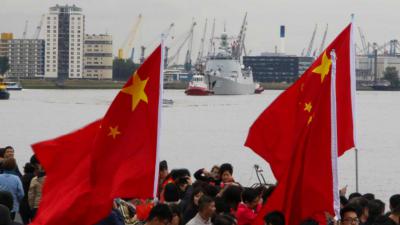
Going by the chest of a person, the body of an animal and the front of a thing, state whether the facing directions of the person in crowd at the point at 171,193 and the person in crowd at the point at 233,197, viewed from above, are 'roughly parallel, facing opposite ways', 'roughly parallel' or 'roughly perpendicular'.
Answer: roughly parallel

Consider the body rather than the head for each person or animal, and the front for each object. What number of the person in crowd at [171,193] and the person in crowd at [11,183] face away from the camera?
2

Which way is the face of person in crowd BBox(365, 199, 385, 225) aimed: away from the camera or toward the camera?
away from the camera

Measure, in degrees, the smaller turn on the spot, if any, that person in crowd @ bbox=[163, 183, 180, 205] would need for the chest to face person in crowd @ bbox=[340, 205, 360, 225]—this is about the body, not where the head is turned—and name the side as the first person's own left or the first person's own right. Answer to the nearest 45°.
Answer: approximately 135° to the first person's own right

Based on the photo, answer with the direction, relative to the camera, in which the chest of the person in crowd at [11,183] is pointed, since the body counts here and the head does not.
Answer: away from the camera

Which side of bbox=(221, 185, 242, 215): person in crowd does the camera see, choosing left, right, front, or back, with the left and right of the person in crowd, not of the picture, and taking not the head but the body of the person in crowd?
back

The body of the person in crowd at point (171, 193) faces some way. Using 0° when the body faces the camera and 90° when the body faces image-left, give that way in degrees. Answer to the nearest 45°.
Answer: approximately 180°

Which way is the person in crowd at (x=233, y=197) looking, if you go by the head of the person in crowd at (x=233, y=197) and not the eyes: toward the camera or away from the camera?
away from the camera

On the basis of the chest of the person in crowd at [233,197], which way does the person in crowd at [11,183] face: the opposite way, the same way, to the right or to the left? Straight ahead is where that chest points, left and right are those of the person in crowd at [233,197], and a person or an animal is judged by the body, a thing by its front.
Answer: the same way

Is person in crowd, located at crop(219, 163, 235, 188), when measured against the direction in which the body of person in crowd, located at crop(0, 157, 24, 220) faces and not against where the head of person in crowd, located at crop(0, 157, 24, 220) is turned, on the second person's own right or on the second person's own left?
on the second person's own right
